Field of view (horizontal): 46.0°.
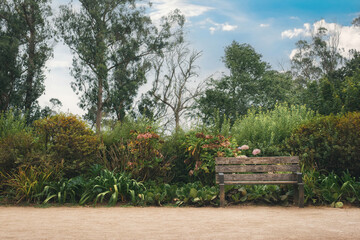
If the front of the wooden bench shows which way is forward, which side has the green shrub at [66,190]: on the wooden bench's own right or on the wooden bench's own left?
on the wooden bench's own right

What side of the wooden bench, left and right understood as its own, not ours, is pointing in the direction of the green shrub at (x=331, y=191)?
left

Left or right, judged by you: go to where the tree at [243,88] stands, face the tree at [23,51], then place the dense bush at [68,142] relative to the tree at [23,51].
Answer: left

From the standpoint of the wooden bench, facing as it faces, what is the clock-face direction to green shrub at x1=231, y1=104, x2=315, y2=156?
The green shrub is roughly at 6 o'clock from the wooden bench.

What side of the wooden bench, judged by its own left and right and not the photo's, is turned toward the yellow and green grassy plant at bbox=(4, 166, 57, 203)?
right

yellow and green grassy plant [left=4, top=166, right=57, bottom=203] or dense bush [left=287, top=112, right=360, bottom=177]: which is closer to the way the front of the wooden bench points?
the yellow and green grassy plant

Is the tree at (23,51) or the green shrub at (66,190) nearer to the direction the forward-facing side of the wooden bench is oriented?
the green shrub

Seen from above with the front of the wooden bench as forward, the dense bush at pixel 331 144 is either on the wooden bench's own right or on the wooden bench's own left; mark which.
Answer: on the wooden bench's own left

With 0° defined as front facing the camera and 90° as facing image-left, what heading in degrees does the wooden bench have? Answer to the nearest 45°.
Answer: approximately 0°

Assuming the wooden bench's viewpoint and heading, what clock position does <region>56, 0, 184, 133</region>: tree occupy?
The tree is roughly at 5 o'clock from the wooden bench.
